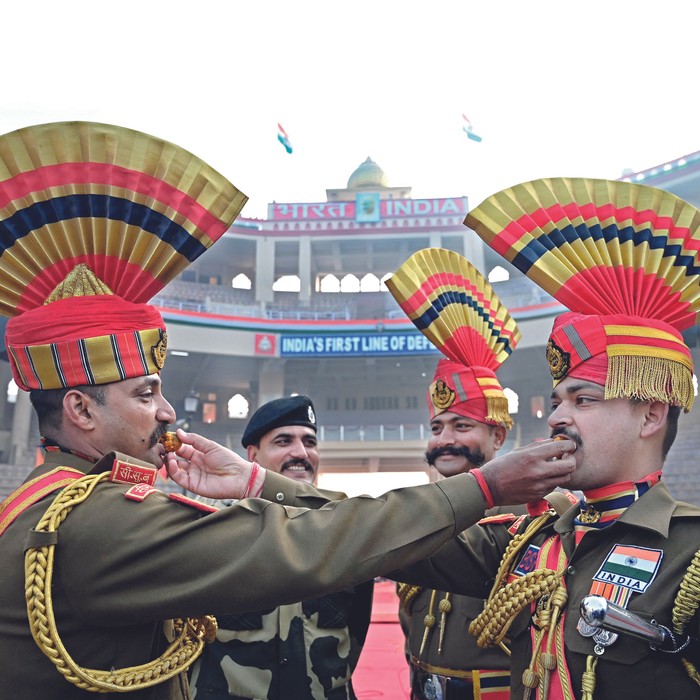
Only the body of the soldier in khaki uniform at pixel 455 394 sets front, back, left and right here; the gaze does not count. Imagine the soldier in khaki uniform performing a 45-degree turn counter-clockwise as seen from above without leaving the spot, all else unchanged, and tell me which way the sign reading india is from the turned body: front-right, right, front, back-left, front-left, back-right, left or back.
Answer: back

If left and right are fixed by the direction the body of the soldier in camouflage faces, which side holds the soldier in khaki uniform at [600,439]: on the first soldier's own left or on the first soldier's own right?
on the first soldier's own left

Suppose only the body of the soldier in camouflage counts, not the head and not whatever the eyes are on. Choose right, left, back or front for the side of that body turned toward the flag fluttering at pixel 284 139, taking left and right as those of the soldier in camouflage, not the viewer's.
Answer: back

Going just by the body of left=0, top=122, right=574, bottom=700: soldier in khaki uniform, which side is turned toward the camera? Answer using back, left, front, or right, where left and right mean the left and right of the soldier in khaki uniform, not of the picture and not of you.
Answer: right

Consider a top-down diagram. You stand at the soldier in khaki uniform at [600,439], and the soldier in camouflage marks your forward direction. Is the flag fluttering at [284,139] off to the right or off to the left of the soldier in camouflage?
right

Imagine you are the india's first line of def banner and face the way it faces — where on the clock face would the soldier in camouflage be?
The soldier in camouflage is roughly at 12 o'clock from the india's first line of def banner.

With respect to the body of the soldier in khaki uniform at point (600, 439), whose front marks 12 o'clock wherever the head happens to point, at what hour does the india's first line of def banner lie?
The india's first line of def banner is roughly at 4 o'clock from the soldier in khaki uniform.
